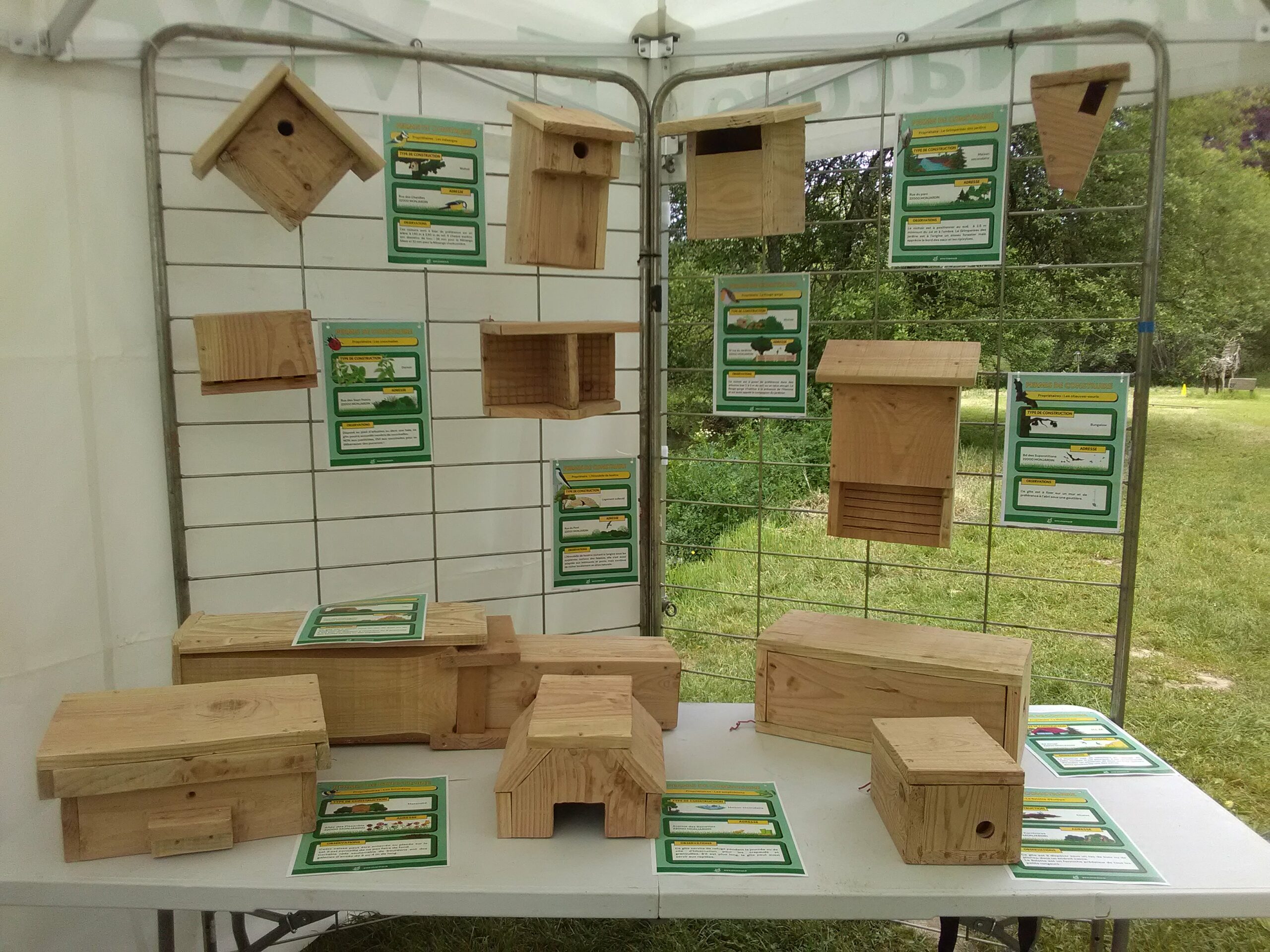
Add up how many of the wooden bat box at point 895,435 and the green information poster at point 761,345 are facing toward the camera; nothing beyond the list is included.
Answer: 2

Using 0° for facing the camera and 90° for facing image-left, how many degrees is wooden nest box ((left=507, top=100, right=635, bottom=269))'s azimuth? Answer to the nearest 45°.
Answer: approximately 315°

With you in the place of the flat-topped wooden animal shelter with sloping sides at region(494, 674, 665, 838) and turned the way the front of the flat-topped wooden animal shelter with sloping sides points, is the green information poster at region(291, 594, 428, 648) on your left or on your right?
on your right
